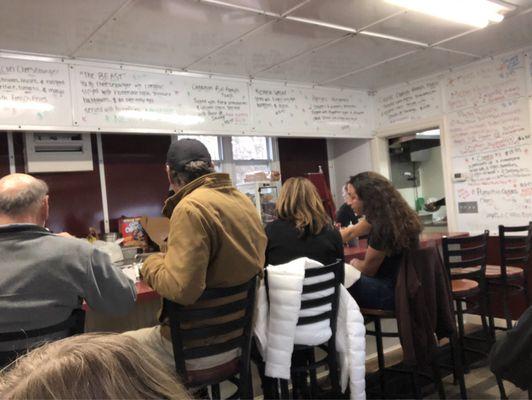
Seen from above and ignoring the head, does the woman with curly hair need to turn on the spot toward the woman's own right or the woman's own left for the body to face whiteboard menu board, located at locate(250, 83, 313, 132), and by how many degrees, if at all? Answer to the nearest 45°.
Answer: approximately 45° to the woman's own right

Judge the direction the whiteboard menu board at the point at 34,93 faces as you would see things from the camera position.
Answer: facing the viewer

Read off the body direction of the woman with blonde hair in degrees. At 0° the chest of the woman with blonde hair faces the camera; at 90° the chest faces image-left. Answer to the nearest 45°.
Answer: approximately 180°

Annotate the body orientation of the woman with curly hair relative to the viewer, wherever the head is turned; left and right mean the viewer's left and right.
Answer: facing to the left of the viewer

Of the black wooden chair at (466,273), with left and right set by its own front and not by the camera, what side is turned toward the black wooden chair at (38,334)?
left

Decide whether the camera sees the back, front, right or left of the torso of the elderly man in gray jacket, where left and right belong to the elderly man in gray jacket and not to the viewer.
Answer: back

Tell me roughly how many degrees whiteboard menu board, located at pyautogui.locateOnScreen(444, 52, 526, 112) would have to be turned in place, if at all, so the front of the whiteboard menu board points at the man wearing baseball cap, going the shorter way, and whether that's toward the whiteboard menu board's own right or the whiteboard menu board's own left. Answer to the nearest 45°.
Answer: approximately 45° to the whiteboard menu board's own left

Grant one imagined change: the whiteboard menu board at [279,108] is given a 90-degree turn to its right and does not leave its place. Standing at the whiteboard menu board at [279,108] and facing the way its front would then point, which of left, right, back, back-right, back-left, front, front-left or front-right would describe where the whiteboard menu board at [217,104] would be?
front

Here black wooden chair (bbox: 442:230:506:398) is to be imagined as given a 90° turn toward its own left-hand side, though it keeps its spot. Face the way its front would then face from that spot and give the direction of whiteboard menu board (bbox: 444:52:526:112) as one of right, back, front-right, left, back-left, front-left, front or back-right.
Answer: back-right

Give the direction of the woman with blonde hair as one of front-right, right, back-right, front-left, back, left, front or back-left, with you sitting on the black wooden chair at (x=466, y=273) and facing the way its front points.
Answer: left

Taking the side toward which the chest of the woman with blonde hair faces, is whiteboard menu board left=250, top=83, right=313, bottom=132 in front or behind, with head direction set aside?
in front

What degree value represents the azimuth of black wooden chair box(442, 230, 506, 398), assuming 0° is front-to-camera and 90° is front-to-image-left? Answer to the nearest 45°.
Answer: approximately 135°

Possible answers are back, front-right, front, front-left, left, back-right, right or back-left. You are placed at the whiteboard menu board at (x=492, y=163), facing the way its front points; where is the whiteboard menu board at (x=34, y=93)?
front

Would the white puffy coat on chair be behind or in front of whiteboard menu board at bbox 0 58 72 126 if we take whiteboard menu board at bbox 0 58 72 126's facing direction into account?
in front

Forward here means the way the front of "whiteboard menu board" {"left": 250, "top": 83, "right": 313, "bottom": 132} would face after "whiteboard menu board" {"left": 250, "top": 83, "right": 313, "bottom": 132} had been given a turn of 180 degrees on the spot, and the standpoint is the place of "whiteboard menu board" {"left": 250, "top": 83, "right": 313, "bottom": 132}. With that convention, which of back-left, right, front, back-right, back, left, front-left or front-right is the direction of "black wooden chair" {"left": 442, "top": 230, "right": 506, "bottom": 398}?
back

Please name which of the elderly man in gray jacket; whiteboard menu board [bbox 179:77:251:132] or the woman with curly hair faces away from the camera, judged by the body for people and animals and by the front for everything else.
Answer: the elderly man in gray jacket

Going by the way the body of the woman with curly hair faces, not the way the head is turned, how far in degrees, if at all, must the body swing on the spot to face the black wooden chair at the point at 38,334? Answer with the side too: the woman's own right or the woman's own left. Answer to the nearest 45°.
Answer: approximately 45° to the woman's own left

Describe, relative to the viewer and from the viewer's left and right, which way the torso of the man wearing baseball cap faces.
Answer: facing away from the viewer and to the left of the viewer

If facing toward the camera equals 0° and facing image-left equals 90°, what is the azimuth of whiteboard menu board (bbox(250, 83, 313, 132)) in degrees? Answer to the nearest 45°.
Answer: approximately 315°

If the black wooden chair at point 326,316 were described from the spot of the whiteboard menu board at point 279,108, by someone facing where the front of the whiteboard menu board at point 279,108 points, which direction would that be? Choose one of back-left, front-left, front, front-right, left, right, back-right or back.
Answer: front-right
